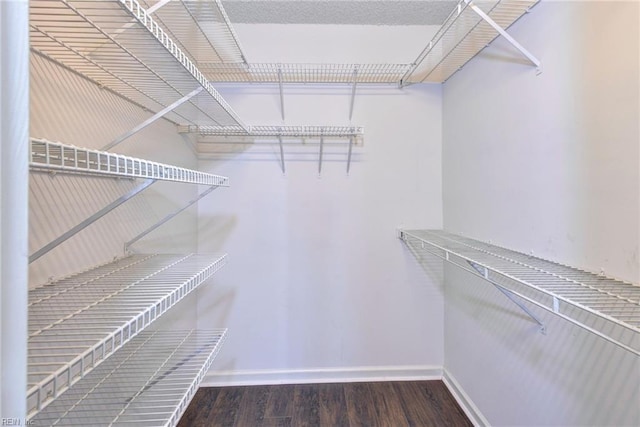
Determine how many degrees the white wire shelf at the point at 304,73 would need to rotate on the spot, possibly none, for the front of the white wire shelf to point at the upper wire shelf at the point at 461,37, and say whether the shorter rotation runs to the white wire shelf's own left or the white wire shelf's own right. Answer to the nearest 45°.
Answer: approximately 45° to the white wire shelf's own left

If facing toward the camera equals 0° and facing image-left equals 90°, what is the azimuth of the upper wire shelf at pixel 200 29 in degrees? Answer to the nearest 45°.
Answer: approximately 270°

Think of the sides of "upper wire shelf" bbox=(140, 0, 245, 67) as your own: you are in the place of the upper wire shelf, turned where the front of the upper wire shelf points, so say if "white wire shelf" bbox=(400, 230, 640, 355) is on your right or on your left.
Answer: on your right

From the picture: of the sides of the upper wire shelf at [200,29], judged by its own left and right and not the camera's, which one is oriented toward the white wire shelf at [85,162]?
right

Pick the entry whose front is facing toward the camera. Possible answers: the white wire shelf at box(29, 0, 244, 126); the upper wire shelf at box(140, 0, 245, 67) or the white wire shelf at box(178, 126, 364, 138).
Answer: the white wire shelf at box(178, 126, 364, 138)

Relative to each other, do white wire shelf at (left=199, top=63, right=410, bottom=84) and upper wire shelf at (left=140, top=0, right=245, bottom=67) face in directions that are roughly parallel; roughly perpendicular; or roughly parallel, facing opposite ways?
roughly perpendicular

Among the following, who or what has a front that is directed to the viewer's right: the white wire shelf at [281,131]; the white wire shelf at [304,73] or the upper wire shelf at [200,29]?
the upper wire shelf

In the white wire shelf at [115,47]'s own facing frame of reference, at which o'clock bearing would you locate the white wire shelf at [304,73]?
the white wire shelf at [304,73] is roughly at 11 o'clock from the white wire shelf at [115,47].

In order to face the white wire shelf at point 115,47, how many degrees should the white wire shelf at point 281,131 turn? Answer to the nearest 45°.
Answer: approximately 45° to its right

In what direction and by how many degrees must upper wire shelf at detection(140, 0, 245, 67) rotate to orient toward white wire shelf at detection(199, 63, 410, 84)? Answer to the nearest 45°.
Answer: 0° — it already faces it

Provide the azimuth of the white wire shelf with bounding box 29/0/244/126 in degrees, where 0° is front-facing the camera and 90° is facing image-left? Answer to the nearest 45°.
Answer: approximately 270°

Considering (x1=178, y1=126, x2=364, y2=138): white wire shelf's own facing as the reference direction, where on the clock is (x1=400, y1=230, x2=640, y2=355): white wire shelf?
(x1=400, y1=230, x2=640, y2=355): white wire shelf is roughly at 11 o'clock from (x1=178, y1=126, x2=364, y2=138): white wire shelf.
